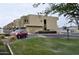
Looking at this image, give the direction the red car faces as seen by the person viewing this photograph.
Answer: facing the viewer and to the left of the viewer

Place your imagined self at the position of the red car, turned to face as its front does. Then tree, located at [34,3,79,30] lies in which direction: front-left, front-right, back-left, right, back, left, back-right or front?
back-left
